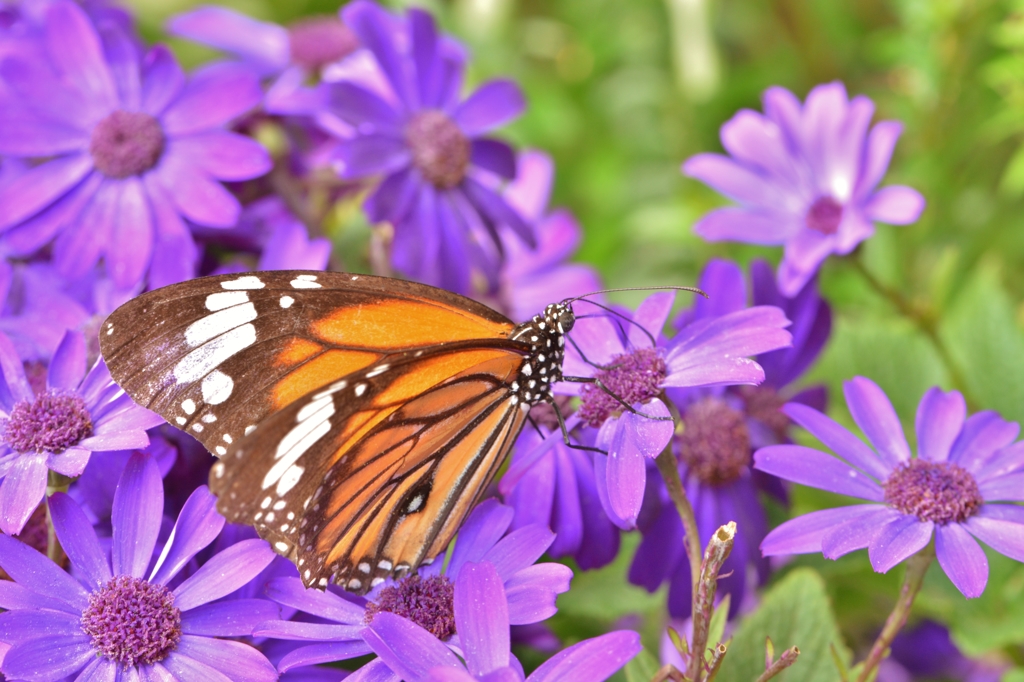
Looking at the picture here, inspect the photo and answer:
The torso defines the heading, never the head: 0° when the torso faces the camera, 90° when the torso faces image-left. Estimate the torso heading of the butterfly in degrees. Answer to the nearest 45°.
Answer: approximately 270°

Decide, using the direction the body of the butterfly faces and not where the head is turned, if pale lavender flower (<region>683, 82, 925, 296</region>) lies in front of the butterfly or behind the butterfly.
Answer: in front

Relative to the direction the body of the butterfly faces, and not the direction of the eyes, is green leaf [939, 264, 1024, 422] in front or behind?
in front
